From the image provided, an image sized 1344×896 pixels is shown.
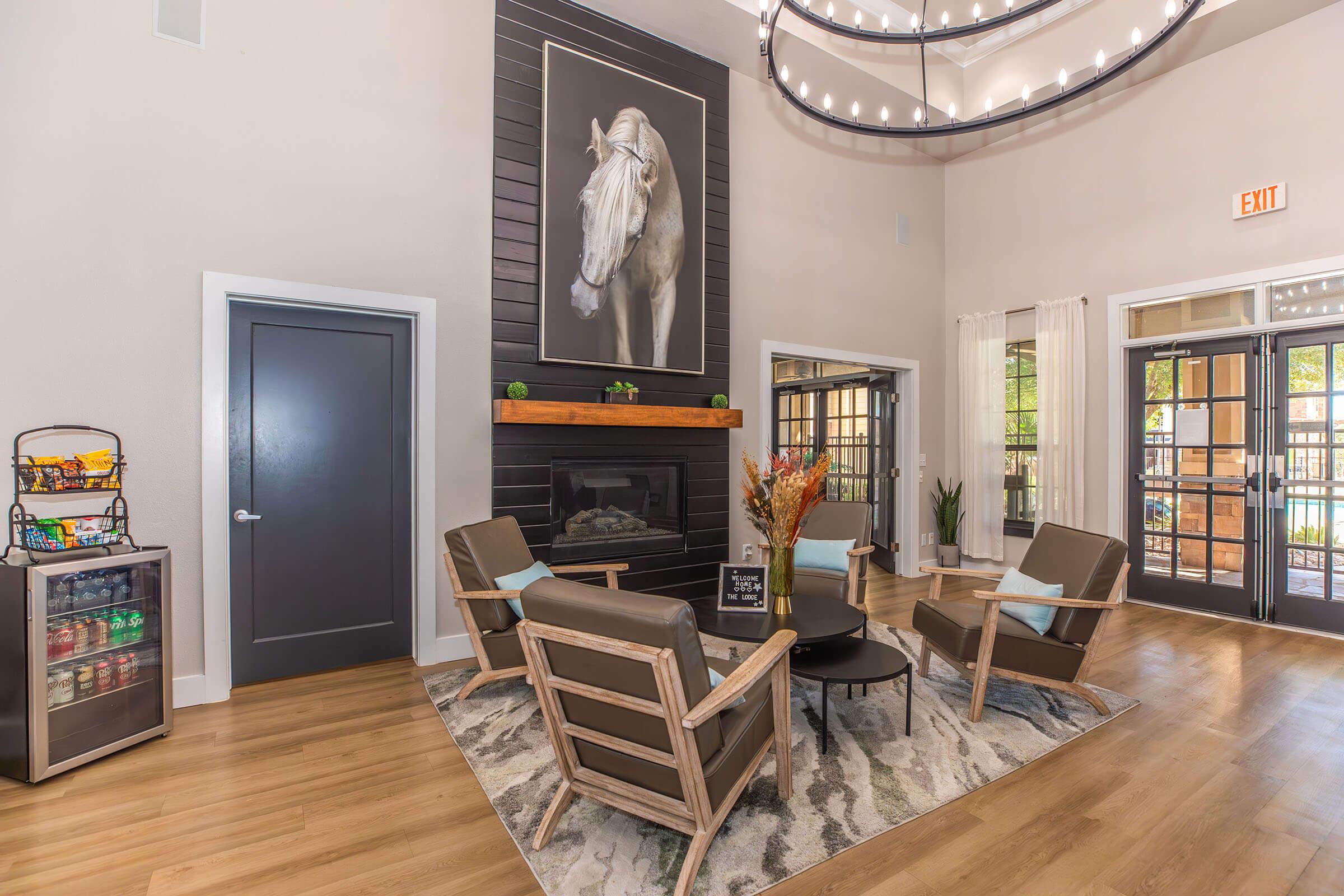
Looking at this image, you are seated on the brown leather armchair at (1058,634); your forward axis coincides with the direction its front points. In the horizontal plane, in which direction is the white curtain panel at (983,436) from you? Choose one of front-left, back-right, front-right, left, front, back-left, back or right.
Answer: back-right

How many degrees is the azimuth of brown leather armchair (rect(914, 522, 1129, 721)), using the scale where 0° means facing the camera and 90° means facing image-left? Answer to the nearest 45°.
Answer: approximately 45°

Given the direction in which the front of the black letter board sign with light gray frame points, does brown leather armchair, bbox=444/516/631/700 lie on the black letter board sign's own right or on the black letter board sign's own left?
on the black letter board sign's own right

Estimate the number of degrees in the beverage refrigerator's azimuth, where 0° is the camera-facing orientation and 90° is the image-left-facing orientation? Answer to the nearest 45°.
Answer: approximately 315°

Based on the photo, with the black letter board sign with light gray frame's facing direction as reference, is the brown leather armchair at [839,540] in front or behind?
behind

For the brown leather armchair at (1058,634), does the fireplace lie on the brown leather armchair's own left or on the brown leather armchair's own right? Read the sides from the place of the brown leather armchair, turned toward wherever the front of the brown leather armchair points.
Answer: on the brown leather armchair's own right

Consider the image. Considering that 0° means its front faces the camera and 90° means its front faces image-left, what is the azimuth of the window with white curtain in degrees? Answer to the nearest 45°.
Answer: approximately 45°

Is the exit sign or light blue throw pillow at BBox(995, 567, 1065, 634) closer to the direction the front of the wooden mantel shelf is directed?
the light blue throw pillow

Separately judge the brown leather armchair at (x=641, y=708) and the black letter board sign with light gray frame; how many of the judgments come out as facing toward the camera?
1

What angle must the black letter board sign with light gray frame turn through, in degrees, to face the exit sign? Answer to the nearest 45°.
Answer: approximately 135° to its left

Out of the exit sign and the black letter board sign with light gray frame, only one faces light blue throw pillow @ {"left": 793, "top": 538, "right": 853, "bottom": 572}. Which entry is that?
the exit sign

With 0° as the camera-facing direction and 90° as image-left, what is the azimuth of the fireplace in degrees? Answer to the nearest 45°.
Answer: approximately 315°

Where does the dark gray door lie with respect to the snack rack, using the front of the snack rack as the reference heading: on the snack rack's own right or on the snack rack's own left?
on the snack rack's own left

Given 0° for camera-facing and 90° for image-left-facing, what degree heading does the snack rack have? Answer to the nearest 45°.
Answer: approximately 315°

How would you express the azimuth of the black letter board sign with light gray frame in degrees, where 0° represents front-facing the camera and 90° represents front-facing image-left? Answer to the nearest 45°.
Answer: approximately 0°
